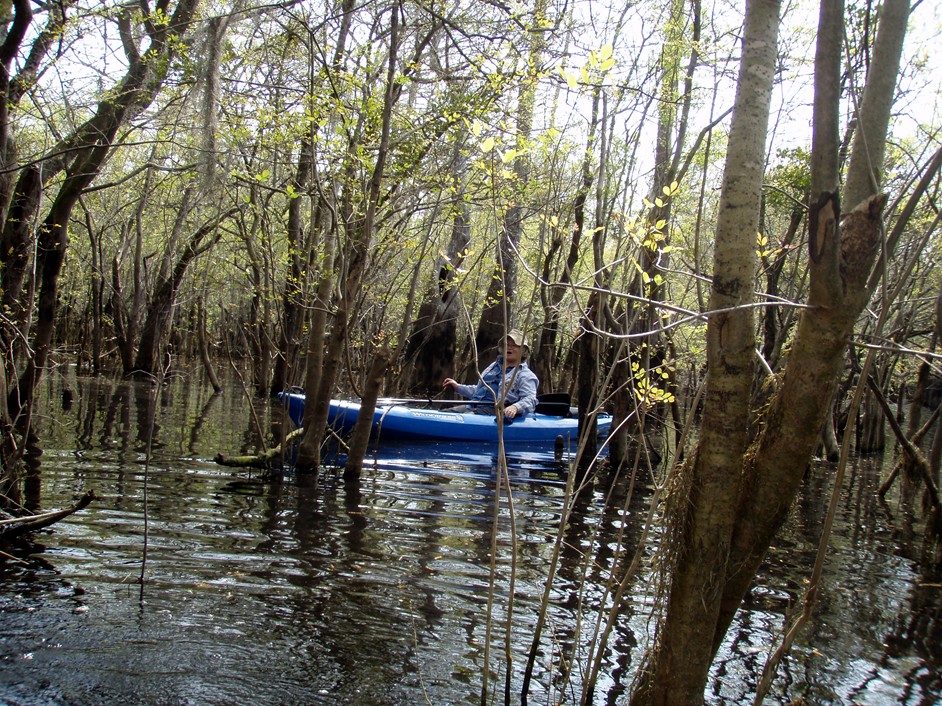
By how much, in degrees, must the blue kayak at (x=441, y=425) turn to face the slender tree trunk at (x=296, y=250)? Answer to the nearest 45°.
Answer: approximately 45° to its right

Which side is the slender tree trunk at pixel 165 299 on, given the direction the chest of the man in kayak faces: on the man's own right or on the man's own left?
on the man's own right

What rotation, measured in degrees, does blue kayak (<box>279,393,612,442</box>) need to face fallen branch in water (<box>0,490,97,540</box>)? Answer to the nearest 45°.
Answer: approximately 90° to its left

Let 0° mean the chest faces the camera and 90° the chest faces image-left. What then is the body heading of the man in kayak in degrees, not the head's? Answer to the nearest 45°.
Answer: approximately 45°

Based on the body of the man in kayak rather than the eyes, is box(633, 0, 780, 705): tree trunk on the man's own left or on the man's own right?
on the man's own left

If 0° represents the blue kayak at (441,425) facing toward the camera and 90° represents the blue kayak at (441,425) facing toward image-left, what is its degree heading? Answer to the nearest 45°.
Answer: approximately 90°

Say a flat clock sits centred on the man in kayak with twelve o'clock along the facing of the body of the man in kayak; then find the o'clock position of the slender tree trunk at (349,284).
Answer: The slender tree trunk is roughly at 11 o'clock from the man in kayak.
